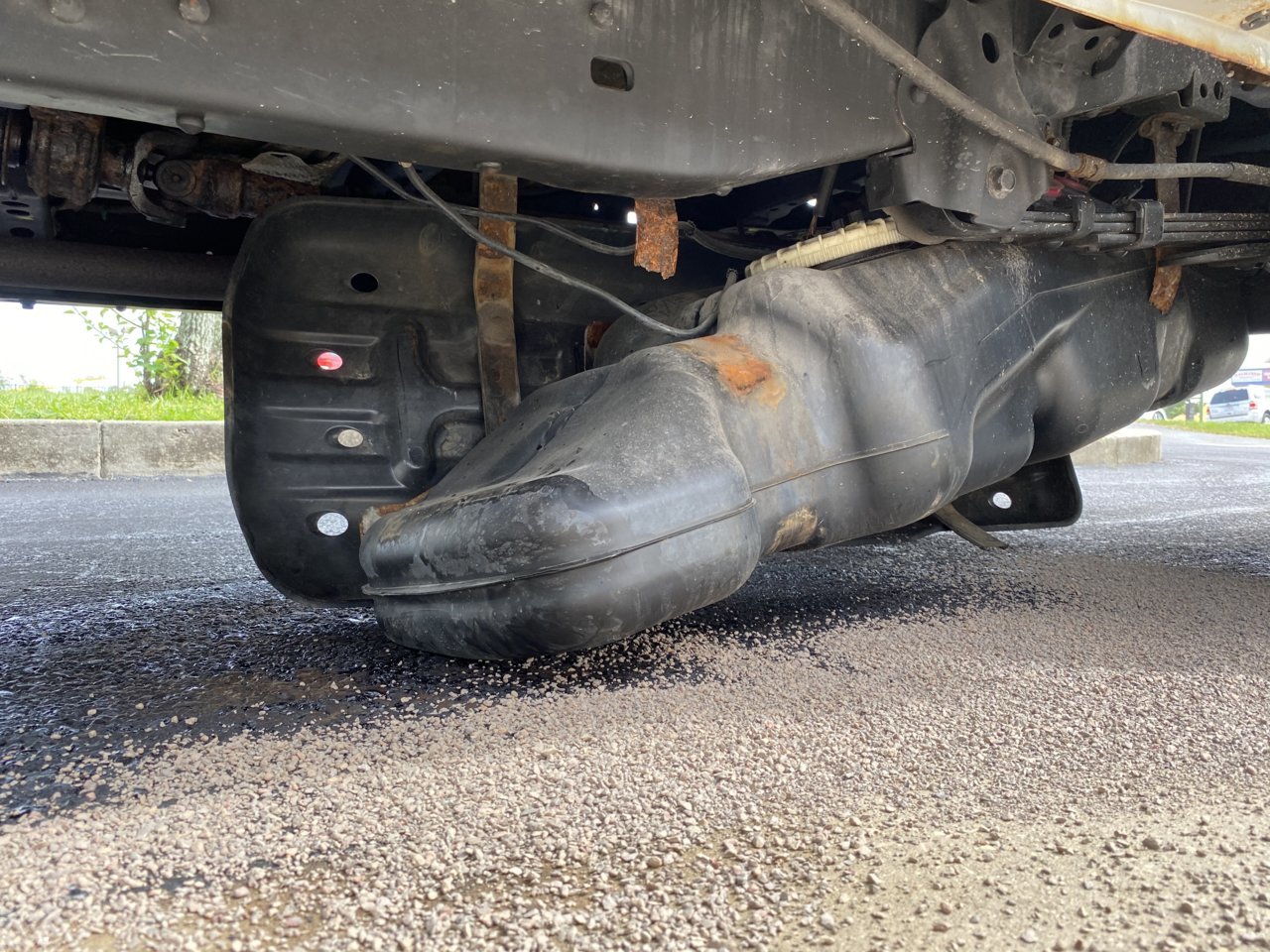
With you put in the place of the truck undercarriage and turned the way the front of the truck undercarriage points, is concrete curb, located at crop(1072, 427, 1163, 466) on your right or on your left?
on your right

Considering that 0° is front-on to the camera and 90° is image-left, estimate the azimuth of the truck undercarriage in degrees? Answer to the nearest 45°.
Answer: approximately 90°

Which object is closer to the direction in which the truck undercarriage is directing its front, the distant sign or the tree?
the tree

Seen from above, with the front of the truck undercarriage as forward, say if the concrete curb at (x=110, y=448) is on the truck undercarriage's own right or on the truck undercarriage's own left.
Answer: on the truck undercarriage's own right

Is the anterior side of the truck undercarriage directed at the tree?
no

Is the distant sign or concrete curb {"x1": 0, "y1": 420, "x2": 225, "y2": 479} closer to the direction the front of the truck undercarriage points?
the concrete curb

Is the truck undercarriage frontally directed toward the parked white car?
no

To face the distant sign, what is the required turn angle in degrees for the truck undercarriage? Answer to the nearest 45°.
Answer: approximately 135° to its right
